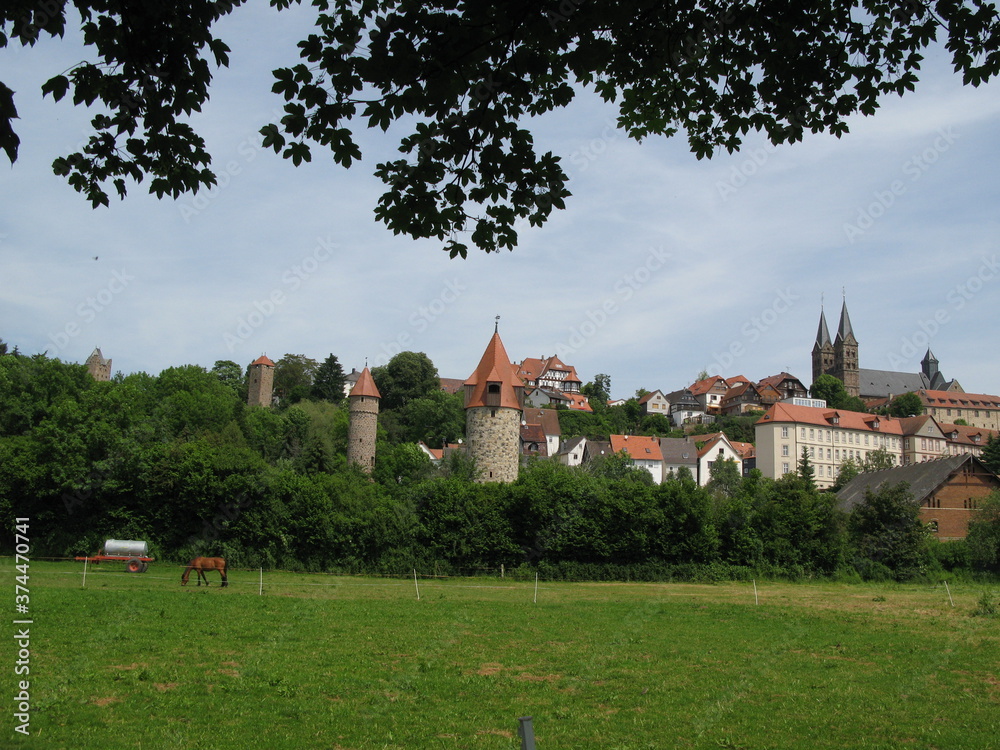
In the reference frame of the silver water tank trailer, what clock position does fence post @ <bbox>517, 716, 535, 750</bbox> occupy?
The fence post is roughly at 9 o'clock from the silver water tank trailer.

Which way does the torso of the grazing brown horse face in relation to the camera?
to the viewer's left

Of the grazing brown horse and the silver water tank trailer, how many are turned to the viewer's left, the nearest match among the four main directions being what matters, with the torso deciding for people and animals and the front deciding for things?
2

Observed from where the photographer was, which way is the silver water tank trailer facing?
facing to the left of the viewer

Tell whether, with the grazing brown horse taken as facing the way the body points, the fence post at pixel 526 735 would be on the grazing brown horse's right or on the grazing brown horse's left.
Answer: on the grazing brown horse's left

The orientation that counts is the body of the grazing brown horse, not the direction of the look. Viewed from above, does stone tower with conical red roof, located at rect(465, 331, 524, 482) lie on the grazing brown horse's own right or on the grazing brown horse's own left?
on the grazing brown horse's own right
